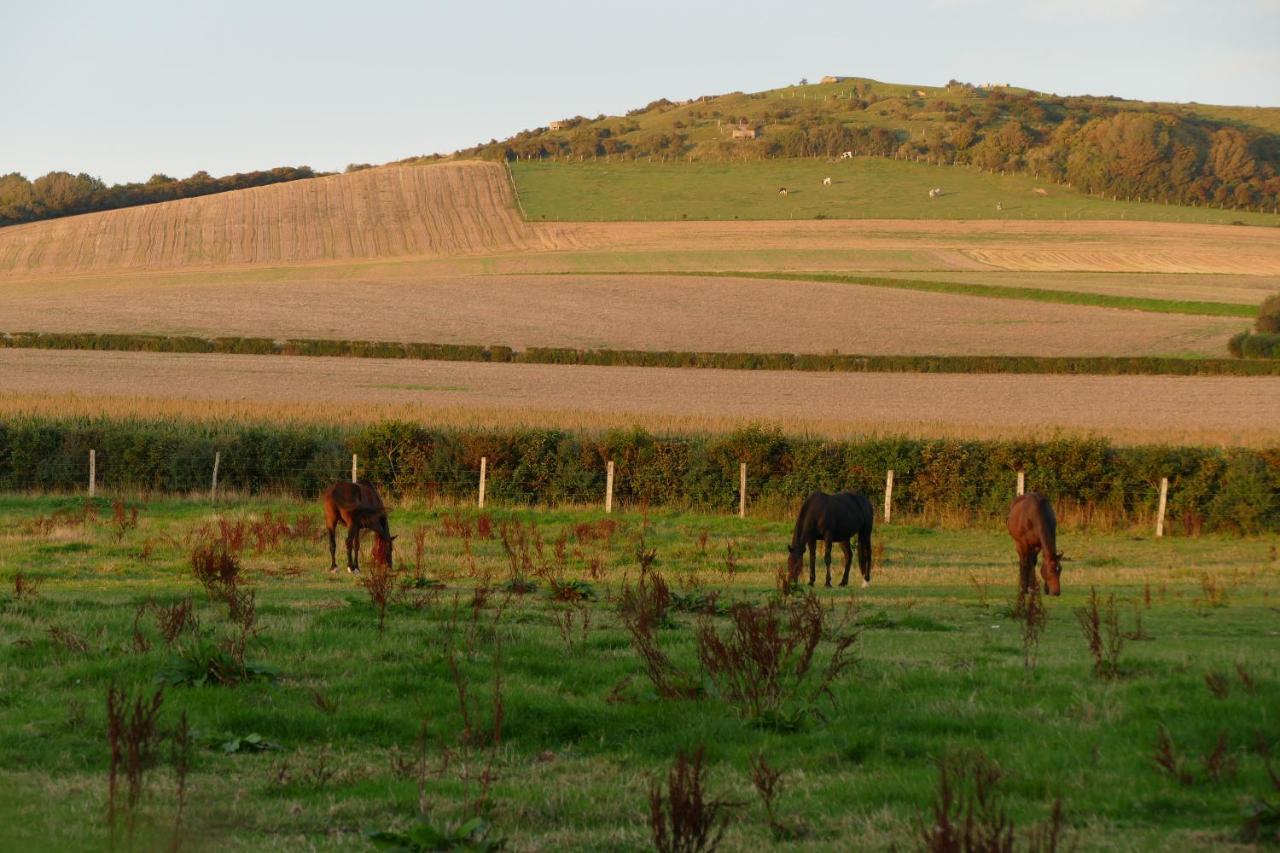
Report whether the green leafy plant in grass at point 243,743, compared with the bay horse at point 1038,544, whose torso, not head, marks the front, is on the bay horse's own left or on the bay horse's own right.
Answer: on the bay horse's own right

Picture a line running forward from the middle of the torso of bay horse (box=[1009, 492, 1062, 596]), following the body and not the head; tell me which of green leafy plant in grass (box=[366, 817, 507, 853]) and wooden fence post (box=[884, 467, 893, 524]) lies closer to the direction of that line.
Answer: the green leafy plant in grass

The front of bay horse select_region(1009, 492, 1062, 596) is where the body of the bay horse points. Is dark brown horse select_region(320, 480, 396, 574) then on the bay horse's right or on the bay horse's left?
on the bay horse's right

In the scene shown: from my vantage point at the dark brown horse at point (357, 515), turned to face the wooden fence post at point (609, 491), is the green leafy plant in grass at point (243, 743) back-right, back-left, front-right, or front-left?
back-right

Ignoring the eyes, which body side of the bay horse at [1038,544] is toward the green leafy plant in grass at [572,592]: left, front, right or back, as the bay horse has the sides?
right

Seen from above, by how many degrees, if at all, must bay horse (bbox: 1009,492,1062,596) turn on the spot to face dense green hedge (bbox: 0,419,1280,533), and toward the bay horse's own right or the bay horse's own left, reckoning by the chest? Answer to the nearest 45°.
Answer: approximately 180°

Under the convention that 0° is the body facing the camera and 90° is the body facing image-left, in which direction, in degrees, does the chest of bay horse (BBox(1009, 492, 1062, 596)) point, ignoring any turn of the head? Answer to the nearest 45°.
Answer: approximately 315°

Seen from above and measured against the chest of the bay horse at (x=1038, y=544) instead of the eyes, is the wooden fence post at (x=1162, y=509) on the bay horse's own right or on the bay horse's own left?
on the bay horse's own left

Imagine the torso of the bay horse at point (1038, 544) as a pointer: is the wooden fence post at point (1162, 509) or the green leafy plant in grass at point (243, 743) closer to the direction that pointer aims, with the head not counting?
the green leafy plant in grass

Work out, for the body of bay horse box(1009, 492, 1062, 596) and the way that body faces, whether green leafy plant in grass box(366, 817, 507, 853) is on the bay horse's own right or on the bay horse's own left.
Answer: on the bay horse's own right
